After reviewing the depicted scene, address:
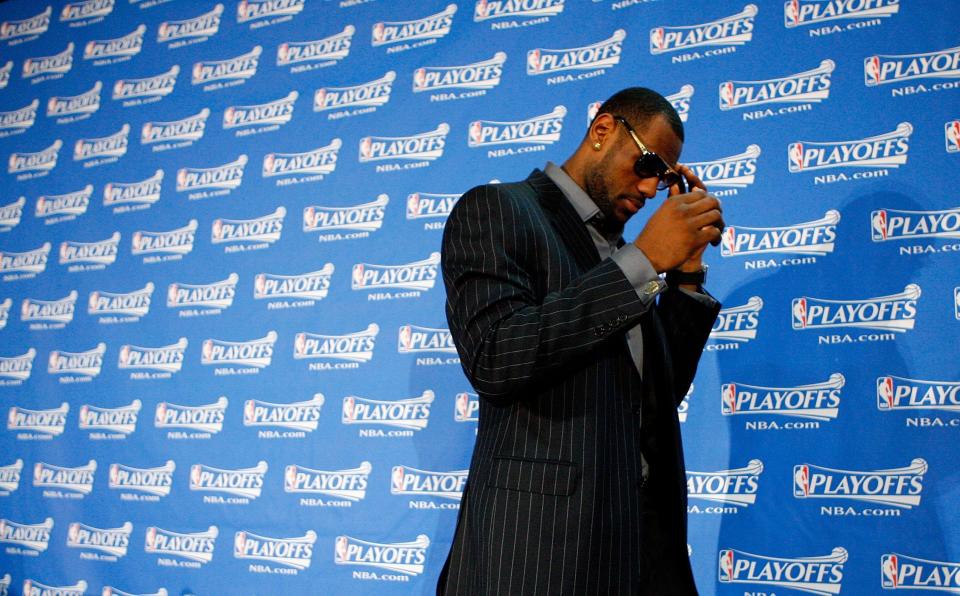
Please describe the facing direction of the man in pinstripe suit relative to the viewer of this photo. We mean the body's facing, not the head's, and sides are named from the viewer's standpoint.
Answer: facing the viewer and to the right of the viewer
